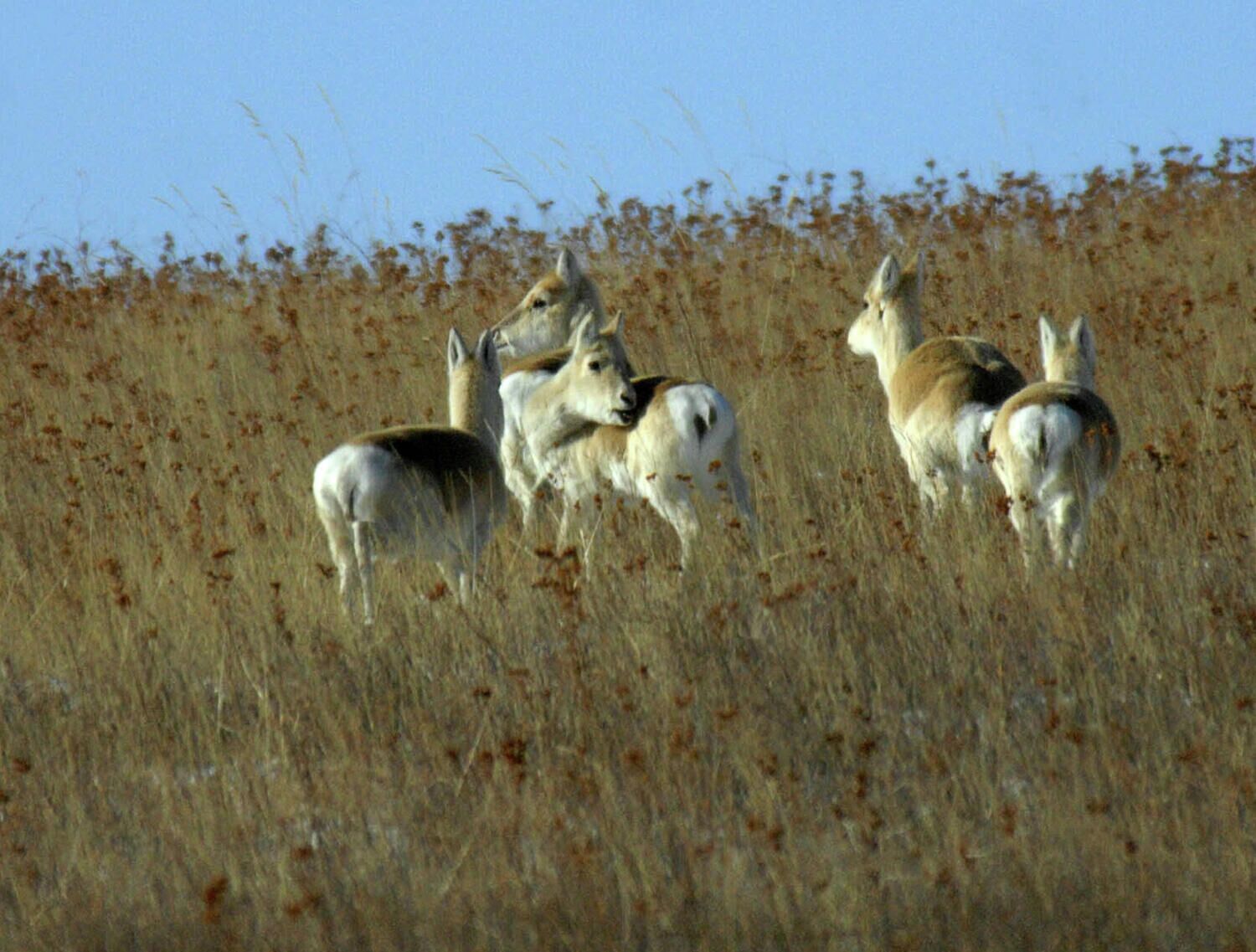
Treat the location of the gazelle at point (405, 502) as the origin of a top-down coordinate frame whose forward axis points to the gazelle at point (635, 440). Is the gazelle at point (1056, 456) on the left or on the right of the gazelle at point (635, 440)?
right

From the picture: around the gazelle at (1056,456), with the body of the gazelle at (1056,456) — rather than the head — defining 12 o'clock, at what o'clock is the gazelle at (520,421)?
the gazelle at (520,421) is roughly at 10 o'clock from the gazelle at (1056,456).

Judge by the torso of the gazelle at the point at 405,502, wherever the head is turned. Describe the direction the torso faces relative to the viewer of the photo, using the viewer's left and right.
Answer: facing away from the viewer and to the right of the viewer

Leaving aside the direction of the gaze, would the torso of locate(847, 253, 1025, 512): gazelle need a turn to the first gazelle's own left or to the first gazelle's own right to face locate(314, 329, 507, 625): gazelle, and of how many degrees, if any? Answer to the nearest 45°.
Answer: approximately 90° to the first gazelle's own left

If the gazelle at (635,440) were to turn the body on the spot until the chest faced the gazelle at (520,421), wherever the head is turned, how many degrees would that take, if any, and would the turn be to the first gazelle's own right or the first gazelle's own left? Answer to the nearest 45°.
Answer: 0° — it already faces it

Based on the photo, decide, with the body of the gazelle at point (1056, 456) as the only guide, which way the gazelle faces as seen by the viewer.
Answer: away from the camera

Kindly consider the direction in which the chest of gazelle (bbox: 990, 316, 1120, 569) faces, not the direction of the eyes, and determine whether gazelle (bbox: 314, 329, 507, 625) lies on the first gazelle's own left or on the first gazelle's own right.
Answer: on the first gazelle's own left

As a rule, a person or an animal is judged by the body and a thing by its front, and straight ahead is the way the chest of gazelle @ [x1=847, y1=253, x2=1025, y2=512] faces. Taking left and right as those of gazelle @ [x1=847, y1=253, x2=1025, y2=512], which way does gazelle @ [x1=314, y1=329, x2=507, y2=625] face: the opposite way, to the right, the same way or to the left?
to the right

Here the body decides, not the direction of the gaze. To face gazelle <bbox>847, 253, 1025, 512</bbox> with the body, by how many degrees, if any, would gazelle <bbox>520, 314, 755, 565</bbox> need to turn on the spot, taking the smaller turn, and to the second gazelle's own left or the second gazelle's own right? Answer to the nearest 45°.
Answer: approximately 135° to the second gazelle's own right

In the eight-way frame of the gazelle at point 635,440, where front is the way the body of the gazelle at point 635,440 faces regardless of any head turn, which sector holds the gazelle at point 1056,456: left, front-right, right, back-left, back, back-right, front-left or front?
back
